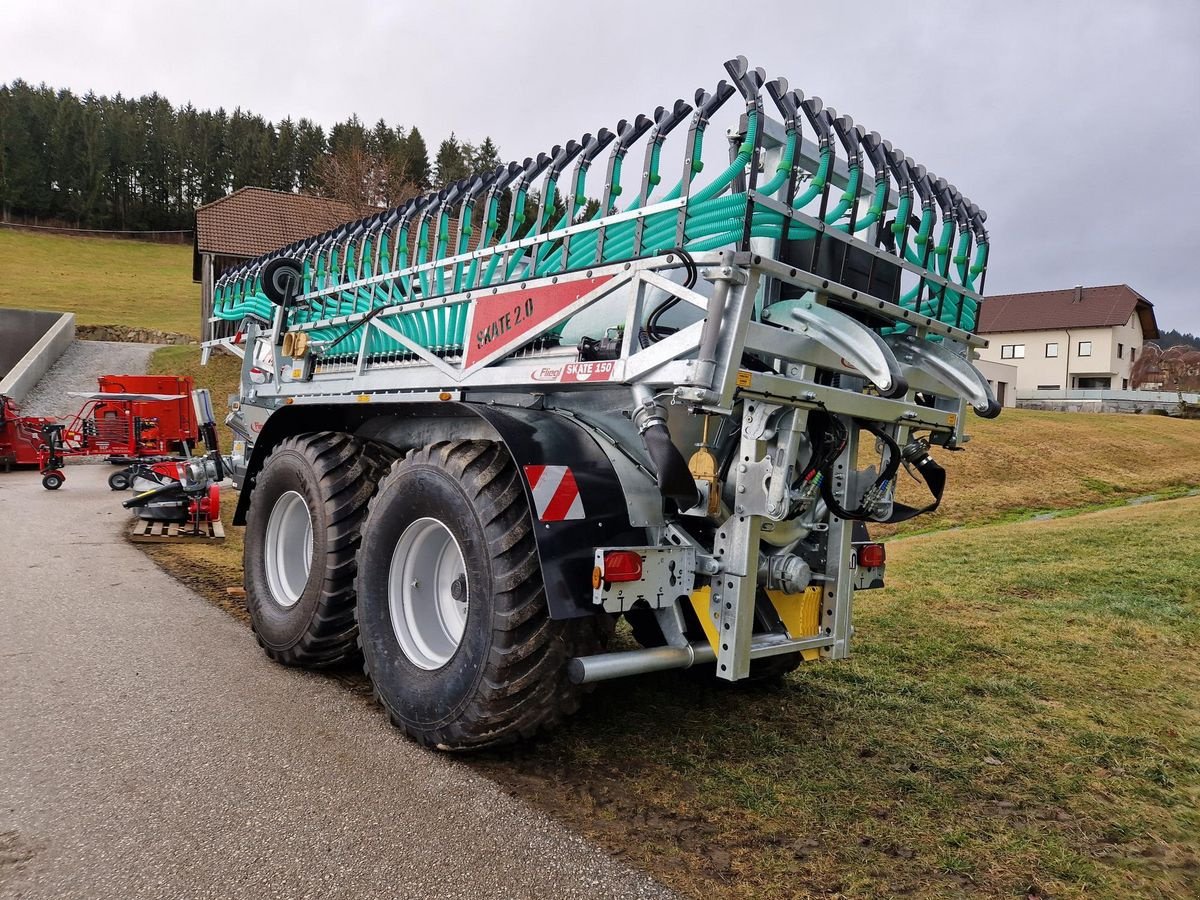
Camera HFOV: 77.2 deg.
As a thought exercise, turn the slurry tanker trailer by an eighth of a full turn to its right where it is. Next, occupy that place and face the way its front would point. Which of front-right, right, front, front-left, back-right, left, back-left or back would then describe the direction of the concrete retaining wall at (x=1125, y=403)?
front-right

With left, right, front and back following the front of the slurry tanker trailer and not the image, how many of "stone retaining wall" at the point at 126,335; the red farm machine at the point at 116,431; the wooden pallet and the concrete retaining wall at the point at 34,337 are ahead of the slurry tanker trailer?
4

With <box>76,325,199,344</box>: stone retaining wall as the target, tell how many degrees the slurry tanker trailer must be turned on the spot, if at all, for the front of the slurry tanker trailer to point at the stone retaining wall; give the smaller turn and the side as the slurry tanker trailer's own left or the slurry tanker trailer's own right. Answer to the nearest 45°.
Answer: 0° — it already faces it

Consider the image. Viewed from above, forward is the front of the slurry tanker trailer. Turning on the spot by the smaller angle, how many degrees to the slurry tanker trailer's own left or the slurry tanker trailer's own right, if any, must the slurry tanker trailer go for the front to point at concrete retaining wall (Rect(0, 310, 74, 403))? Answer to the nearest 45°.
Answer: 0° — it already faces it

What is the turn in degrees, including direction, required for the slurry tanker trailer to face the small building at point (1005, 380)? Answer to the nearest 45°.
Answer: approximately 90° to its right

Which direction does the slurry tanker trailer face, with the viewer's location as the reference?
facing away from the viewer and to the left of the viewer

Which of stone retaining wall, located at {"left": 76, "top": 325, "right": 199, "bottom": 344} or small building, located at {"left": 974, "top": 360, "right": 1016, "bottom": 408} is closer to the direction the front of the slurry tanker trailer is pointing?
the stone retaining wall

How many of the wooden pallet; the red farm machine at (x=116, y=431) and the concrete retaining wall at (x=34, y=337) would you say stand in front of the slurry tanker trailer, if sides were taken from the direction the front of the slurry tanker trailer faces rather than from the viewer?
3

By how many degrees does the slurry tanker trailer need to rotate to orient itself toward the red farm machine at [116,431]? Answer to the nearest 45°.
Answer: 0° — it already faces it

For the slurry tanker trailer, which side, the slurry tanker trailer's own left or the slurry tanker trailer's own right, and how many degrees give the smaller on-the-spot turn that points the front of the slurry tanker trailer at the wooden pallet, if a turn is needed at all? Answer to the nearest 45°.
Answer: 0° — it already faces it
